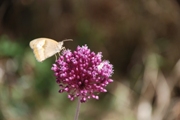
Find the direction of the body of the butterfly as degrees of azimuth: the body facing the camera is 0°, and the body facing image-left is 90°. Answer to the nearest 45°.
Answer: approximately 270°
